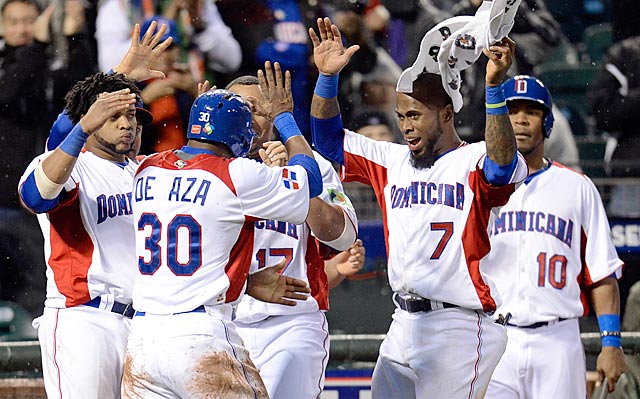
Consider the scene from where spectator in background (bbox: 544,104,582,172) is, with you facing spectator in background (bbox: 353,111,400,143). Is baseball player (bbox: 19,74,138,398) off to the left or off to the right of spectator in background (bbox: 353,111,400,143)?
left

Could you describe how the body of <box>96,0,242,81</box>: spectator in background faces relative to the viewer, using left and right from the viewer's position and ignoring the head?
facing the viewer

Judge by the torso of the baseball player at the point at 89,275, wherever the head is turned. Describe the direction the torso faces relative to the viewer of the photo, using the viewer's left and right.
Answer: facing the viewer and to the right of the viewer

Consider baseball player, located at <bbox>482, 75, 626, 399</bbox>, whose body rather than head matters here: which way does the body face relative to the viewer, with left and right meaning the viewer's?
facing the viewer and to the left of the viewer

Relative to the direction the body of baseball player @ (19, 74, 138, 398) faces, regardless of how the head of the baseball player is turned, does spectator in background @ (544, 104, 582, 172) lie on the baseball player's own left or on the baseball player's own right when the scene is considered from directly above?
on the baseball player's own left

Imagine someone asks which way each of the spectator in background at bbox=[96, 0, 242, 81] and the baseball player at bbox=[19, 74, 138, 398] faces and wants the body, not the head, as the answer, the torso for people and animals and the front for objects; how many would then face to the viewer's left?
0

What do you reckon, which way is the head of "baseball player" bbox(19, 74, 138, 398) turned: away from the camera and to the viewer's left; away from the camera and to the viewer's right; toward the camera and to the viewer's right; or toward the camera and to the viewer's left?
toward the camera and to the viewer's right

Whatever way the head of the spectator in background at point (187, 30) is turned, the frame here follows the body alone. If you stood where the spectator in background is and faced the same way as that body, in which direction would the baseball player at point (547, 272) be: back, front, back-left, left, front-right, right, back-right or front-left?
front-left

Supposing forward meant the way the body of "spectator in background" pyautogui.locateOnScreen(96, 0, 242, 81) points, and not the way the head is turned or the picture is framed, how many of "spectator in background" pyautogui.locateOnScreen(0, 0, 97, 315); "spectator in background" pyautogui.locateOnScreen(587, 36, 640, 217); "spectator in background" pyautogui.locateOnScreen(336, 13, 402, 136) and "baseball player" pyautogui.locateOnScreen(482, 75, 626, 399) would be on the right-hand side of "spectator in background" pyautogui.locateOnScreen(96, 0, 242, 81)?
1

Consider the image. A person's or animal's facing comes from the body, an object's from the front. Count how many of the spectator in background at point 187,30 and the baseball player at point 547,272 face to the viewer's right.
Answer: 0

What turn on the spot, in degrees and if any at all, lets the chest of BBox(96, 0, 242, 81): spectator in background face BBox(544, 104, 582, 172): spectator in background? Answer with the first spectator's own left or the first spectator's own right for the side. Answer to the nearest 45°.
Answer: approximately 90° to the first spectator's own left

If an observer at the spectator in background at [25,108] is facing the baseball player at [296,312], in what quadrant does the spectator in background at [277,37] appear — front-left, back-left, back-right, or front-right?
front-left

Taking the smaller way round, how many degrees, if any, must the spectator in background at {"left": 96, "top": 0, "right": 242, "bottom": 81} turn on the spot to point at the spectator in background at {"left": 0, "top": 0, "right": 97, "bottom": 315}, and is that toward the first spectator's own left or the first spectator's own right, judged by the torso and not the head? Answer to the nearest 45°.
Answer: approximately 90° to the first spectator's own right

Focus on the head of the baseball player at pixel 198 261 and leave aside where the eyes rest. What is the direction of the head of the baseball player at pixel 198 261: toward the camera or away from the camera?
away from the camera

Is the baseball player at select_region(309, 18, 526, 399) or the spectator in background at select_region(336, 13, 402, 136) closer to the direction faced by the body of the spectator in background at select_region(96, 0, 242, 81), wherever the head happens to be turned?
the baseball player

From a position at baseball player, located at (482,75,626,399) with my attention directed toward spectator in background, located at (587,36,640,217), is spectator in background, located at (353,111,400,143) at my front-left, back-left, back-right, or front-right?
front-left

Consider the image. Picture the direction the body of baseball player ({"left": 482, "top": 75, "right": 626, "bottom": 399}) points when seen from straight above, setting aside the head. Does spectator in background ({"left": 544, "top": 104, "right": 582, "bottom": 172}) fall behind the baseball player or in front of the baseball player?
behind

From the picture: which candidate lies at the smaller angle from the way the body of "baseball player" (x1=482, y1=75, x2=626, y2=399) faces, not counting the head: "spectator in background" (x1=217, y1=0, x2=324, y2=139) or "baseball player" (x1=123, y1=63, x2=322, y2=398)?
the baseball player

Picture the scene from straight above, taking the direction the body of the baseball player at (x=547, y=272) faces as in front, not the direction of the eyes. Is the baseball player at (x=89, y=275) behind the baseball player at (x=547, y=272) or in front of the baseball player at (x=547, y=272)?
in front
